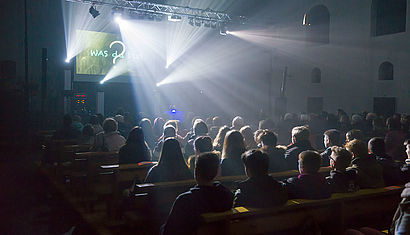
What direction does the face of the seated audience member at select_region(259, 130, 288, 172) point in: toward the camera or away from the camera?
away from the camera

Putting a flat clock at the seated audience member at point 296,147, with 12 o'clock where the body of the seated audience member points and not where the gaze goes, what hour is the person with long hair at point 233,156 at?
The person with long hair is roughly at 9 o'clock from the seated audience member.

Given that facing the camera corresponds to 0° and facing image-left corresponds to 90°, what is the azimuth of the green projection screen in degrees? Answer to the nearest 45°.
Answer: approximately 0°

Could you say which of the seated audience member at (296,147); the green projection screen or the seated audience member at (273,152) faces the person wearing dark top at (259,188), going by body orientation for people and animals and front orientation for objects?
the green projection screen

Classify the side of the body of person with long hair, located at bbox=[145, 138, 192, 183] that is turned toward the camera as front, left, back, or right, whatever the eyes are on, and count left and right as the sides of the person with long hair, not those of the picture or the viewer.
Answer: back

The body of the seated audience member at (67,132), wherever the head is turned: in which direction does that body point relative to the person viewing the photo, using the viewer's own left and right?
facing away from the viewer

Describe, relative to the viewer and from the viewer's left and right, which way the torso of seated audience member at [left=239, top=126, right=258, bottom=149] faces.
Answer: facing away from the viewer and to the left of the viewer

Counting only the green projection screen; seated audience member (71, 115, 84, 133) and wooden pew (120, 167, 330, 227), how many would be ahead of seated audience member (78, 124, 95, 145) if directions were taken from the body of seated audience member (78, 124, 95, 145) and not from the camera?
2

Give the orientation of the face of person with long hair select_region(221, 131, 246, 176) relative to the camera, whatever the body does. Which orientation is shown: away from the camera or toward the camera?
away from the camera

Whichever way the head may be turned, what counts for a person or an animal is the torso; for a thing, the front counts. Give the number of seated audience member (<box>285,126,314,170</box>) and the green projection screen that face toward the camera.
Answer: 1

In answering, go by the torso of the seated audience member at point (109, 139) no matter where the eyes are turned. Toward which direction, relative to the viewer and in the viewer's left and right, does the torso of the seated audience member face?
facing away from the viewer

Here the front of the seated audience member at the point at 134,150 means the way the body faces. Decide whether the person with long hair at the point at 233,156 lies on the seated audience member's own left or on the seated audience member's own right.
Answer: on the seated audience member's own right

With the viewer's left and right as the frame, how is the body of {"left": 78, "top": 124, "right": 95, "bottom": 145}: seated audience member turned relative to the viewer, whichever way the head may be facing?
facing away from the viewer

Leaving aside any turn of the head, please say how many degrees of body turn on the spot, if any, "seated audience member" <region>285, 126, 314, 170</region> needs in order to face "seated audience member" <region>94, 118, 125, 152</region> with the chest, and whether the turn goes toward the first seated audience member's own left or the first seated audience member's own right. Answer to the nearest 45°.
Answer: approximately 45° to the first seated audience member's own left

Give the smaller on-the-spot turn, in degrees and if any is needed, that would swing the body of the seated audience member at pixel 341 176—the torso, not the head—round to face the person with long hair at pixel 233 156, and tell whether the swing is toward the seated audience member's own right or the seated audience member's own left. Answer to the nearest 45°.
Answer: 0° — they already face them
